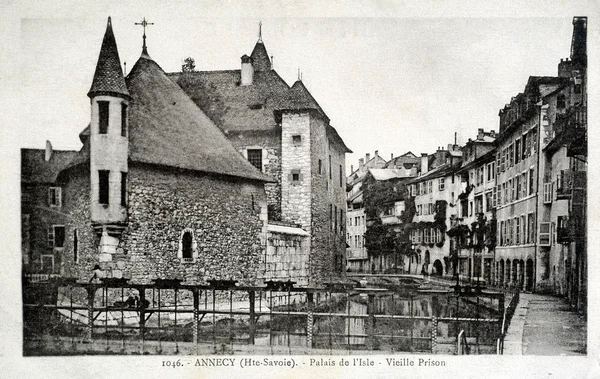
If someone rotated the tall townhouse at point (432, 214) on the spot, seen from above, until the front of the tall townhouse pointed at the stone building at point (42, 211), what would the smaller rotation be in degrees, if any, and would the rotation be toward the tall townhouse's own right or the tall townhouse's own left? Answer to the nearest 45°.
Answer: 0° — it already faces it

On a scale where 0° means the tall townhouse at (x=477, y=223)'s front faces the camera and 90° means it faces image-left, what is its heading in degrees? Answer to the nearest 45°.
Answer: approximately 45°

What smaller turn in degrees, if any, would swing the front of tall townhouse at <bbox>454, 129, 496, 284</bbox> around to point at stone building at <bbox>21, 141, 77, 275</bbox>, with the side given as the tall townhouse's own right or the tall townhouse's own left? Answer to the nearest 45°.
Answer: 0° — it already faces it
